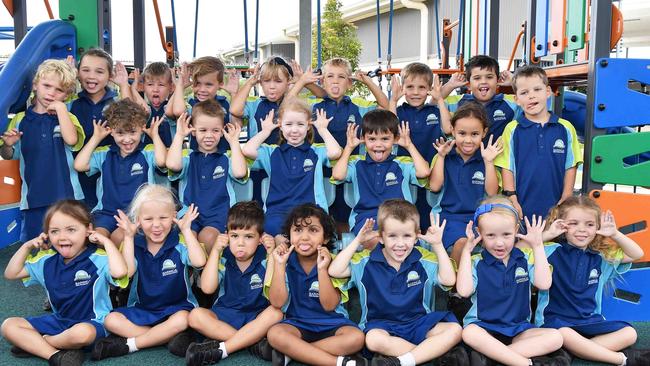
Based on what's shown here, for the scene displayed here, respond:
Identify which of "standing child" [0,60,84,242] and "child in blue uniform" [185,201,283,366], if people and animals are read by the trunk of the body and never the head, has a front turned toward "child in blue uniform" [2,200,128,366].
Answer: the standing child

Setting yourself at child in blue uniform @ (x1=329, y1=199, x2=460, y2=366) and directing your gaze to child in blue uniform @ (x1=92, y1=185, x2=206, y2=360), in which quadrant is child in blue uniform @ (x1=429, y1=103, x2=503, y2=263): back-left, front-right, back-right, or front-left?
back-right

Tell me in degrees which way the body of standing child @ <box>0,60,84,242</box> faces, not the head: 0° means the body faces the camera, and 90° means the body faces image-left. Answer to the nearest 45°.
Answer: approximately 0°

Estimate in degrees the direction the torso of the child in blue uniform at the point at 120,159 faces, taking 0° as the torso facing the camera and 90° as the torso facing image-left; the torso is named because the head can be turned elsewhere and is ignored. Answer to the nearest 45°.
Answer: approximately 0°

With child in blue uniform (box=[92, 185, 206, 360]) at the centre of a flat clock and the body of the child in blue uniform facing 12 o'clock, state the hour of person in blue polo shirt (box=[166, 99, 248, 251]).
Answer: The person in blue polo shirt is roughly at 7 o'clock from the child in blue uniform.

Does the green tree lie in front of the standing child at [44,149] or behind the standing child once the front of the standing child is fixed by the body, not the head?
behind

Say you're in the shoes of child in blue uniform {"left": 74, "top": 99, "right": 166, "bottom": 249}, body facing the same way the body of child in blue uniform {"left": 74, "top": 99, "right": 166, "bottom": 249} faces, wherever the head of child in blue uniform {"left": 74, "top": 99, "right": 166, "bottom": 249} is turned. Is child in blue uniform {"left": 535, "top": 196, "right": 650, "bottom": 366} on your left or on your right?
on your left
